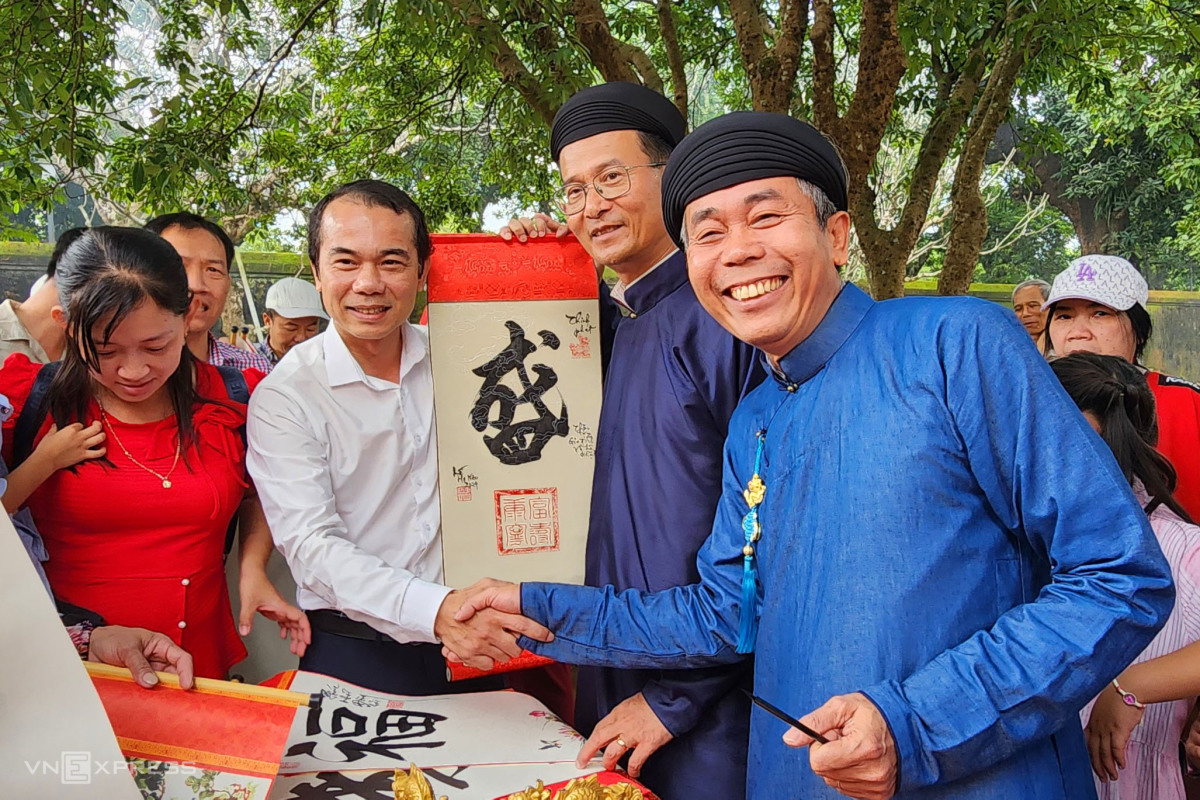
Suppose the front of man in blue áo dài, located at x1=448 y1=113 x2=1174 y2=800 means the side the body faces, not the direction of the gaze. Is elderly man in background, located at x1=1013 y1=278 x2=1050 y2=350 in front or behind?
behind

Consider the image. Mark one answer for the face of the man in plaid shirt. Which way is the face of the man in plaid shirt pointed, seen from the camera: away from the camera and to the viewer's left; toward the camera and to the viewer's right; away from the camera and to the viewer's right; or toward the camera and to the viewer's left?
toward the camera and to the viewer's right

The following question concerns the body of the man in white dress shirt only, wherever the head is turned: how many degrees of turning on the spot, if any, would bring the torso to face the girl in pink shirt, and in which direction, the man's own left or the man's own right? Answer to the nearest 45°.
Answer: approximately 45° to the man's own left

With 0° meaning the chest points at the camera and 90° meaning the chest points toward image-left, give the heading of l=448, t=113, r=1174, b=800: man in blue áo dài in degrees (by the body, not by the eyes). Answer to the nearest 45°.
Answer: approximately 45°

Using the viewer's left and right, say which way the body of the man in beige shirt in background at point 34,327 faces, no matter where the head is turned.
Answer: facing to the right of the viewer

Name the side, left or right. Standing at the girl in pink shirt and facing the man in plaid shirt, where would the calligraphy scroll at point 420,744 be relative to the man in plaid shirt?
left

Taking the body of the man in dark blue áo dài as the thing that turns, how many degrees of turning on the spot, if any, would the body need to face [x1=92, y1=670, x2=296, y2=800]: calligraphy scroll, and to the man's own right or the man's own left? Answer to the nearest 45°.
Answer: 0° — they already face it

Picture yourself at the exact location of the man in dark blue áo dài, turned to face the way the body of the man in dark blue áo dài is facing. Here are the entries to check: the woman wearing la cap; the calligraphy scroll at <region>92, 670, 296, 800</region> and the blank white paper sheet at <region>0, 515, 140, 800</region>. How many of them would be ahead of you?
2

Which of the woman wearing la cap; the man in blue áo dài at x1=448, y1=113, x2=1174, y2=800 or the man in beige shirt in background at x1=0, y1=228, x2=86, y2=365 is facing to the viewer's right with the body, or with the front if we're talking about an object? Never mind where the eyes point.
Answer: the man in beige shirt in background

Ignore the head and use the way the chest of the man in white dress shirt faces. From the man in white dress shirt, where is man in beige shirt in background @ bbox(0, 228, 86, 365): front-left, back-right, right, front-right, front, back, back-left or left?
back

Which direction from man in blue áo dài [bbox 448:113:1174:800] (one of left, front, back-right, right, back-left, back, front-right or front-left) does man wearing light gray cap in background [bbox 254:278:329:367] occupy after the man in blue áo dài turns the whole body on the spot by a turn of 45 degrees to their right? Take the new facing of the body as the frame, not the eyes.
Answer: front-right

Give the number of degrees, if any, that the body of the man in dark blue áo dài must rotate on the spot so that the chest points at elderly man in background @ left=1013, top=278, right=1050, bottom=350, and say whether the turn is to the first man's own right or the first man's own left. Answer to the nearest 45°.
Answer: approximately 180°

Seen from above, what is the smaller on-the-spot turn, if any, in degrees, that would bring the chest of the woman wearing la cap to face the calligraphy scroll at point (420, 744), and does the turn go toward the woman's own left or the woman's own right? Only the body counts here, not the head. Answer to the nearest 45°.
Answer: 0° — they already face it

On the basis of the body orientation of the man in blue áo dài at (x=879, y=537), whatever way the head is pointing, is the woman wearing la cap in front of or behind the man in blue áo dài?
behind

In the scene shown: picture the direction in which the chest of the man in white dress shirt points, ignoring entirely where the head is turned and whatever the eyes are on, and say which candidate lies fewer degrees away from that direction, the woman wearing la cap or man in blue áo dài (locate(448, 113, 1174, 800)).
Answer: the man in blue áo dài
